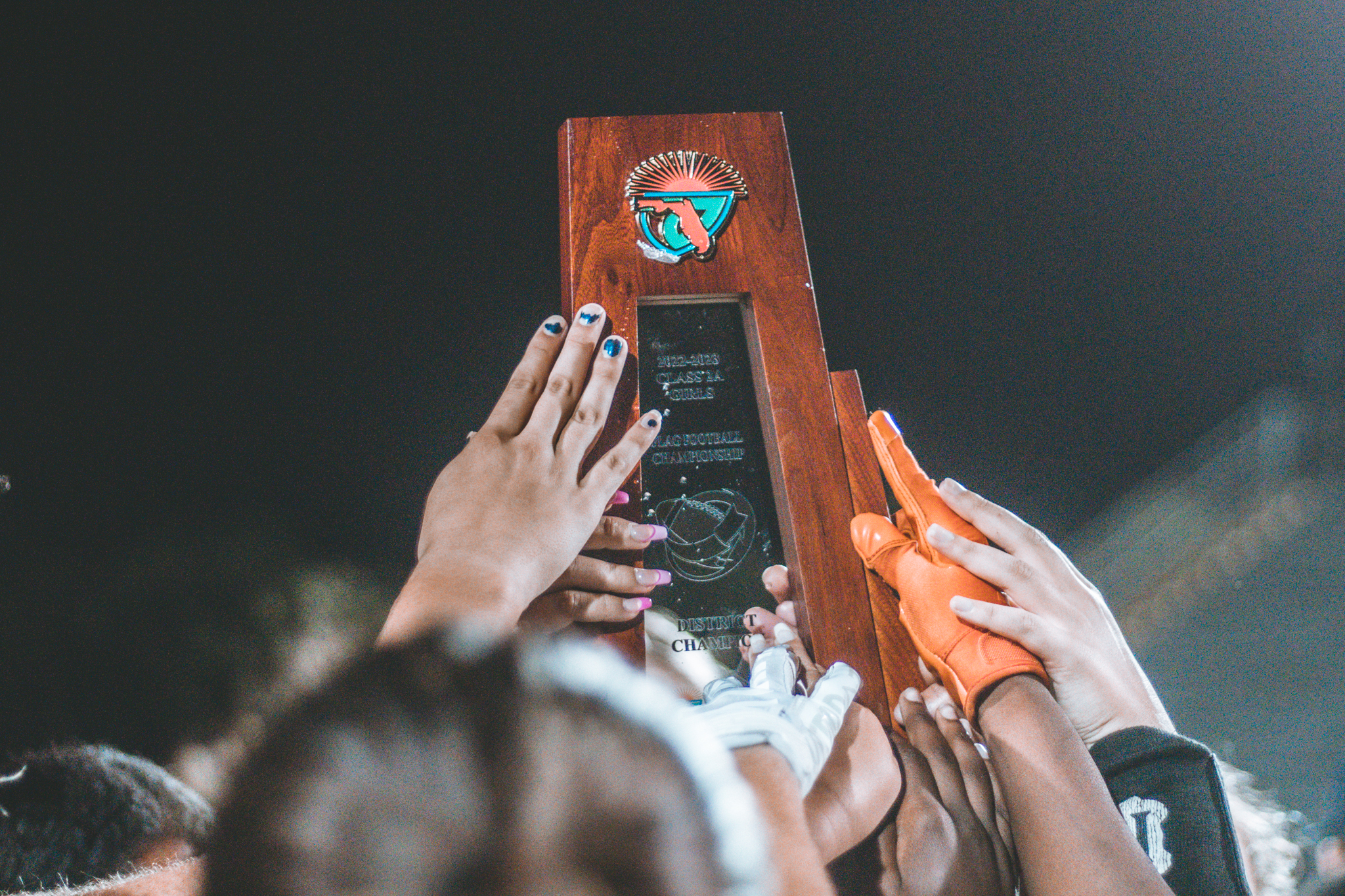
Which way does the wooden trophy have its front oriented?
toward the camera
